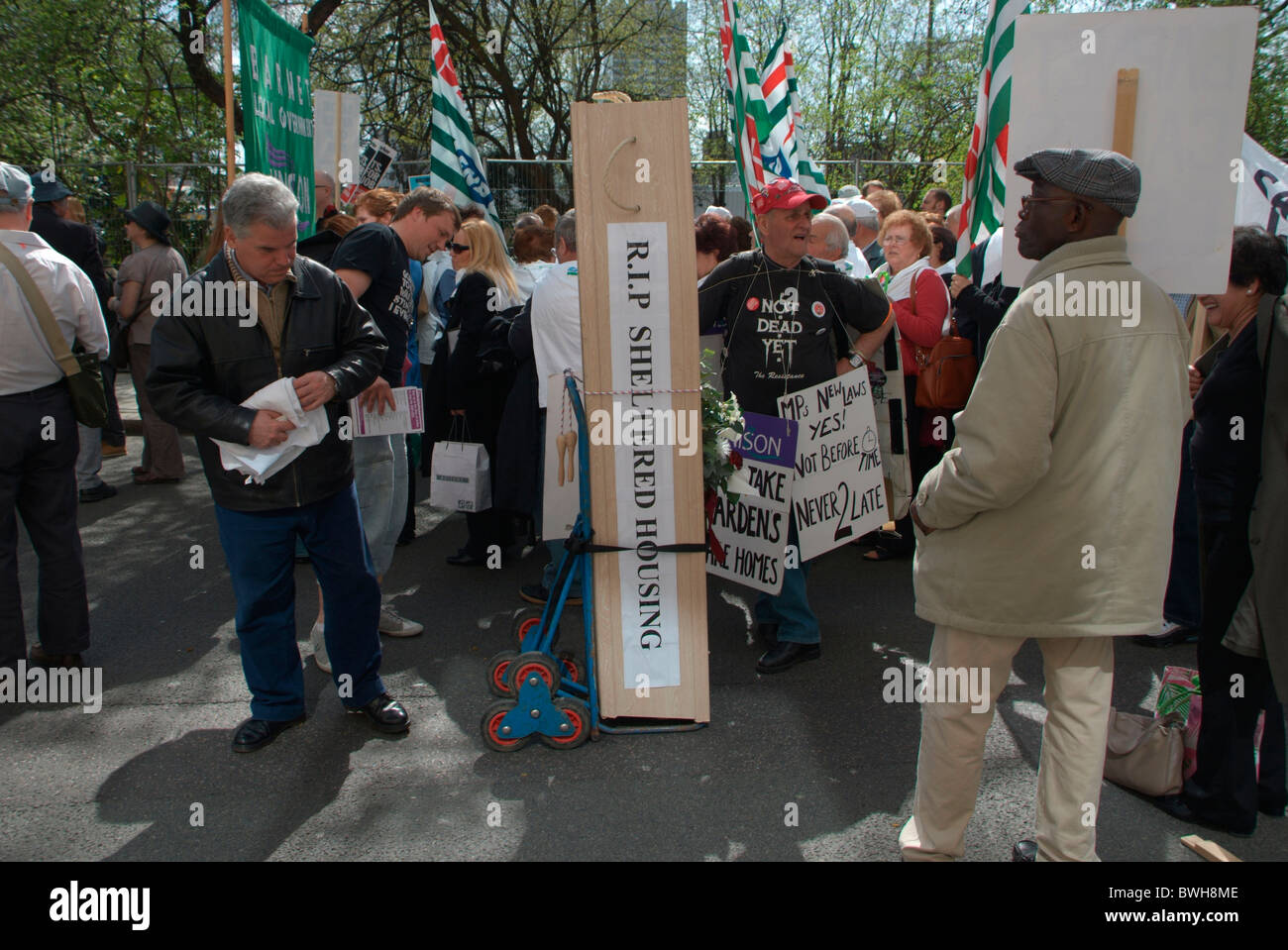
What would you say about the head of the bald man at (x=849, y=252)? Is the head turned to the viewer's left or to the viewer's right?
to the viewer's left

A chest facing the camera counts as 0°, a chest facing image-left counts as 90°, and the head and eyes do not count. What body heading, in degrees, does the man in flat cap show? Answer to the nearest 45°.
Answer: approximately 135°

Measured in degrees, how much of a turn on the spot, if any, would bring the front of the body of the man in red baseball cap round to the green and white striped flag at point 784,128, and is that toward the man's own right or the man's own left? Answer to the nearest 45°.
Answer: approximately 180°

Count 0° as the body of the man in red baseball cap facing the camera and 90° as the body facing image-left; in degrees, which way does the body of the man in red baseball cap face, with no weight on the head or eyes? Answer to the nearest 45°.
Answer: approximately 0°

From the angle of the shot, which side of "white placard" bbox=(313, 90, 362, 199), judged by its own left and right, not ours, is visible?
back

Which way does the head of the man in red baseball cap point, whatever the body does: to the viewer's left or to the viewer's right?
to the viewer's right

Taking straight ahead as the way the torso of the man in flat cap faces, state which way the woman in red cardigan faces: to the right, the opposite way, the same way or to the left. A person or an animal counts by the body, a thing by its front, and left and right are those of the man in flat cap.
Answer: to the left

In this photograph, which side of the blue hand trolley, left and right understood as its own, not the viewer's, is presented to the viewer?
right

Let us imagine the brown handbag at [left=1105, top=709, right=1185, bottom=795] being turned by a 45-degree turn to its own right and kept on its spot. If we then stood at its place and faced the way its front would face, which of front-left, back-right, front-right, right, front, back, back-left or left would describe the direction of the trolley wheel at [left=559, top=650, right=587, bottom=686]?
front

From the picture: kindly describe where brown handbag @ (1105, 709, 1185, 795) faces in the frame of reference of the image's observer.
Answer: facing the viewer and to the left of the viewer
